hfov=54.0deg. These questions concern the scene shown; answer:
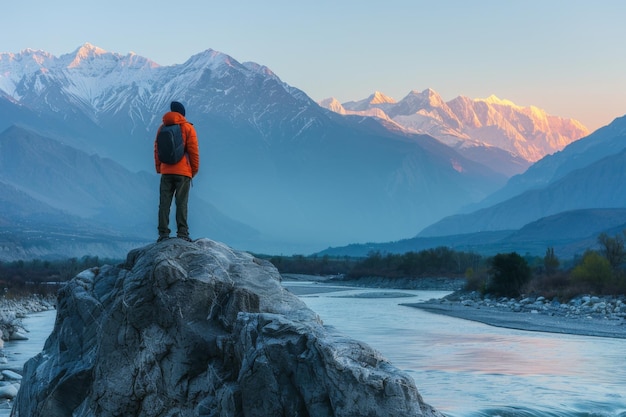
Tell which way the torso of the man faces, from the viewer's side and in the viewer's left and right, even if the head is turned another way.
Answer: facing away from the viewer and to the right of the viewer

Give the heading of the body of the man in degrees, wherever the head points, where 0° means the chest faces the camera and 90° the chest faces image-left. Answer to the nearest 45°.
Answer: approximately 225°
